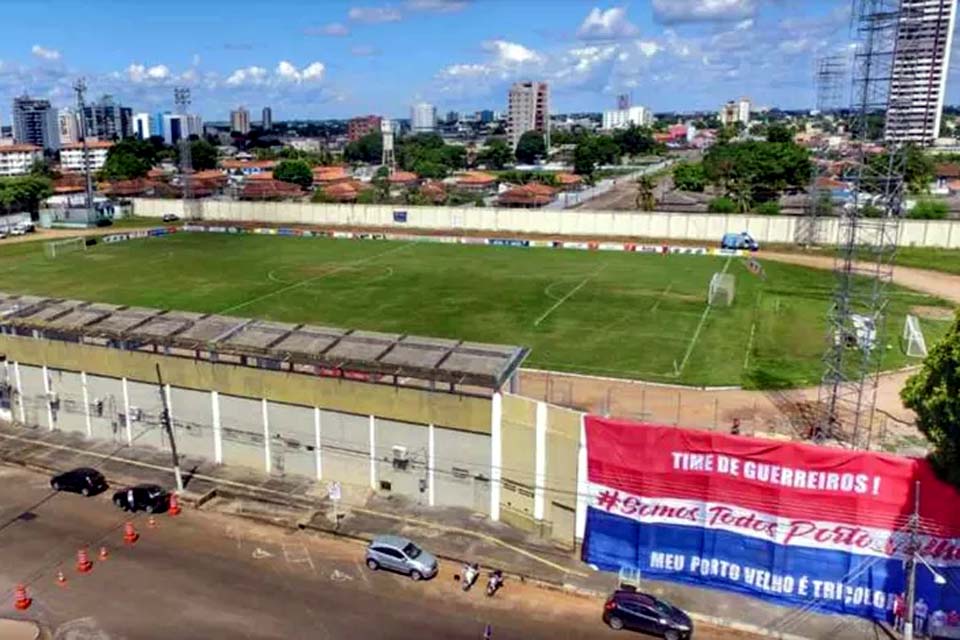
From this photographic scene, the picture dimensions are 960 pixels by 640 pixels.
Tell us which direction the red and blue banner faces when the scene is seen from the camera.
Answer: facing the viewer

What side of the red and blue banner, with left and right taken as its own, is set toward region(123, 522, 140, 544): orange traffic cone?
right

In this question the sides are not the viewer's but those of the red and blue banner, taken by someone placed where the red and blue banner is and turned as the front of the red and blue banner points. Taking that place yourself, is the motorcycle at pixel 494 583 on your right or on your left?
on your right

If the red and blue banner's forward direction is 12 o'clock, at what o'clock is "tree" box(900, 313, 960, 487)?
The tree is roughly at 9 o'clock from the red and blue banner.

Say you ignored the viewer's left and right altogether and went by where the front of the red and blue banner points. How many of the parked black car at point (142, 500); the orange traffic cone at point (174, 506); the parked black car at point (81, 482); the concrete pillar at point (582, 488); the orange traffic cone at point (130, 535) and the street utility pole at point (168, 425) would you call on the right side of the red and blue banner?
6

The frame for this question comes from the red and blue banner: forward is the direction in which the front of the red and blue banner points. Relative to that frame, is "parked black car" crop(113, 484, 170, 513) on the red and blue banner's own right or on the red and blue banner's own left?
on the red and blue banner's own right

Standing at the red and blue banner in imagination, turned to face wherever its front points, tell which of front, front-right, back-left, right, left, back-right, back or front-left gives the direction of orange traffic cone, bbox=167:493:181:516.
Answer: right

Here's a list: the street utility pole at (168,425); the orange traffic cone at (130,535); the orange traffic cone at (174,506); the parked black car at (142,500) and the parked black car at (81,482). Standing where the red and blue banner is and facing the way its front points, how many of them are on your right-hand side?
5

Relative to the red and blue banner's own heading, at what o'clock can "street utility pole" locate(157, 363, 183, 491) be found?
The street utility pole is roughly at 3 o'clock from the red and blue banner.

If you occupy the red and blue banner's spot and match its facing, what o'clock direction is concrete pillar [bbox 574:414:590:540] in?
The concrete pillar is roughly at 3 o'clock from the red and blue banner.
